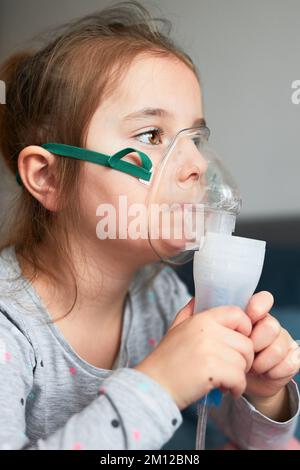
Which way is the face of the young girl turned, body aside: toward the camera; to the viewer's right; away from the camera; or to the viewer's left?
to the viewer's right

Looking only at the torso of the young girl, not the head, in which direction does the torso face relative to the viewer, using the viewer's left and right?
facing the viewer and to the right of the viewer
